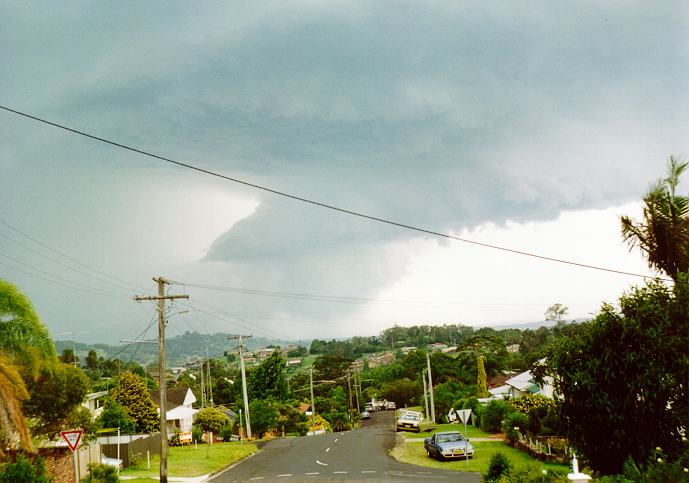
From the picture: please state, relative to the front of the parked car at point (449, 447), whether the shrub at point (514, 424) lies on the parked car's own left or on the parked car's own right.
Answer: on the parked car's own left

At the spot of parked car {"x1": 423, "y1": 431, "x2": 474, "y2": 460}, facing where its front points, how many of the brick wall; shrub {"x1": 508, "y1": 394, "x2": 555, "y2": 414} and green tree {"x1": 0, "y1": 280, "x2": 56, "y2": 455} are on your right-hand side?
2

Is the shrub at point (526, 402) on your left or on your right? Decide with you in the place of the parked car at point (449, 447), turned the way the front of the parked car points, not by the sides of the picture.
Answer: on your left

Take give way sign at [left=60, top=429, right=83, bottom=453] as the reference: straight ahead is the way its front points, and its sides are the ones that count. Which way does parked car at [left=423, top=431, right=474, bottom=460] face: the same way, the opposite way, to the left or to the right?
the same way

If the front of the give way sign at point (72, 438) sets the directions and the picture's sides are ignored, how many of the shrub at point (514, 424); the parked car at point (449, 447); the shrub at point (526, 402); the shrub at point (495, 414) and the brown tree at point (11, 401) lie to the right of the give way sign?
1

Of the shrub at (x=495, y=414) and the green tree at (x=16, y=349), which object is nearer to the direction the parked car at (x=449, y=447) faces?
the green tree

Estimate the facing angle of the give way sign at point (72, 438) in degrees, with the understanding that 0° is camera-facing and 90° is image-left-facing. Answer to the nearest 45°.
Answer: approximately 0°

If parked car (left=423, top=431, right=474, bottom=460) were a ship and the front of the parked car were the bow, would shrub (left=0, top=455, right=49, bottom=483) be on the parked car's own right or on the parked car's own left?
on the parked car's own right

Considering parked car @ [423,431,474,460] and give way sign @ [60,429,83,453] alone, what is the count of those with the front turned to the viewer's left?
0

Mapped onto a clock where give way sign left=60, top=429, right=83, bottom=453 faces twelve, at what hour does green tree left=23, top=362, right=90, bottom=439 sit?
The green tree is roughly at 6 o'clock from the give way sign.

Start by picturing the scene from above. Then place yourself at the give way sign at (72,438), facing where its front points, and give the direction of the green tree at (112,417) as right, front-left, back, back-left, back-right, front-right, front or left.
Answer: back

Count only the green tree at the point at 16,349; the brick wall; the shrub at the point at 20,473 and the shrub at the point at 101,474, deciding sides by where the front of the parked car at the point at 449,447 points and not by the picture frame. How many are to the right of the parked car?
4
